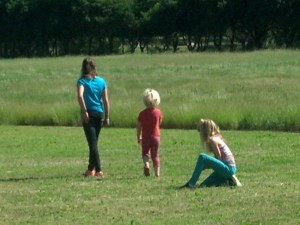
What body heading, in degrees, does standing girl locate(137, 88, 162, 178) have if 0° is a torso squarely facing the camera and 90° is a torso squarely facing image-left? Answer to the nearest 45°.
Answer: approximately 180°

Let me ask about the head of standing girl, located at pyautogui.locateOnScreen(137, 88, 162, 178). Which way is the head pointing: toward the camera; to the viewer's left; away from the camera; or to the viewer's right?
away from the camera

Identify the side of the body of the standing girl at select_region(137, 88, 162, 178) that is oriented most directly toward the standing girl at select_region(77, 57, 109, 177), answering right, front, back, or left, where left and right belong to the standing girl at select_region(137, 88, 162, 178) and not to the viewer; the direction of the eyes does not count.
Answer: left
